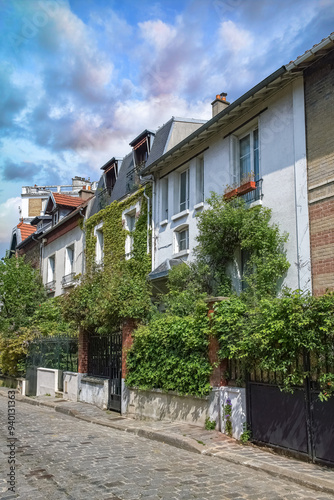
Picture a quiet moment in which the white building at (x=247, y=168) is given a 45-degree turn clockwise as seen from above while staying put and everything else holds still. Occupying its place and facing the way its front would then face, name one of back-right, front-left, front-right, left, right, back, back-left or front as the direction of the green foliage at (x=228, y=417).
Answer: left

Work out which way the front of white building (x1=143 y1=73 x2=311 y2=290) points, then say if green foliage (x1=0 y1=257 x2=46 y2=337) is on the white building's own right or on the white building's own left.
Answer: on the white building's own right

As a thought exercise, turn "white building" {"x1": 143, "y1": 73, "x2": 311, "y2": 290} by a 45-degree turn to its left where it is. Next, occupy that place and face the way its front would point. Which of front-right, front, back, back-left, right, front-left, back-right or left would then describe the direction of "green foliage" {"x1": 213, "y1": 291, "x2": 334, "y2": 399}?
front

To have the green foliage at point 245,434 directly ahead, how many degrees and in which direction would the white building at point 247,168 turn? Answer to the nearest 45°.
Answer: approximately 45° to its left

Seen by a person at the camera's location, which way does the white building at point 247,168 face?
facing the viewer and to the left of the viewer
